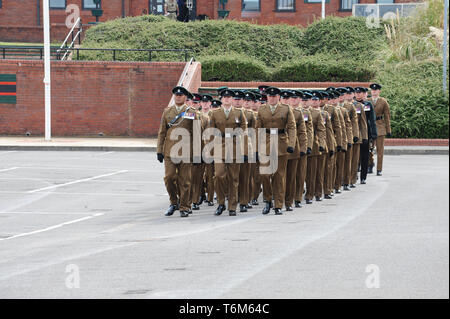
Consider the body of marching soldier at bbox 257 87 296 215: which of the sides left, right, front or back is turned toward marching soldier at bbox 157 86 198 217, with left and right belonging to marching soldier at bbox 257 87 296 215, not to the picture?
right

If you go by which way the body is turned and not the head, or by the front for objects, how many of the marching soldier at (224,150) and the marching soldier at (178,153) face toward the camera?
2

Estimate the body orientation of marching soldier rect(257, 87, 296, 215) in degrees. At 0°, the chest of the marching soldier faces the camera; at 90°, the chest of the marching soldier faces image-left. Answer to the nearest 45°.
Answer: approximately 0°

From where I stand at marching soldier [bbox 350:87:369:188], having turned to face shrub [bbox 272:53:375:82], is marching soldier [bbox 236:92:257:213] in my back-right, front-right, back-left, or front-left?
back-left

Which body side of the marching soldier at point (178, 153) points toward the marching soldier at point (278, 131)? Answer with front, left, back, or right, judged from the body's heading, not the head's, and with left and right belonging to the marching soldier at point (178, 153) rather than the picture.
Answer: left

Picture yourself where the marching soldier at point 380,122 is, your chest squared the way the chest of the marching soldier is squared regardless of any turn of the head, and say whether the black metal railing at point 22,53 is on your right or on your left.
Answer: on your right

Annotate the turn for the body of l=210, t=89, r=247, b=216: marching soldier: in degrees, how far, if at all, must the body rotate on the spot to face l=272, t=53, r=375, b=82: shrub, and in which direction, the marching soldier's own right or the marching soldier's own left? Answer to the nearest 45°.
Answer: approximately 180°

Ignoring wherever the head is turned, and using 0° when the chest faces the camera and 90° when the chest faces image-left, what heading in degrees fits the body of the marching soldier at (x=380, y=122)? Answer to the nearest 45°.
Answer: approximately 45°

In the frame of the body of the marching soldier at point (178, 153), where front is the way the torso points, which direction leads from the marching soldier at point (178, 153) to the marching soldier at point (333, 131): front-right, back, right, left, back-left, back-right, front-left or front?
back-left
